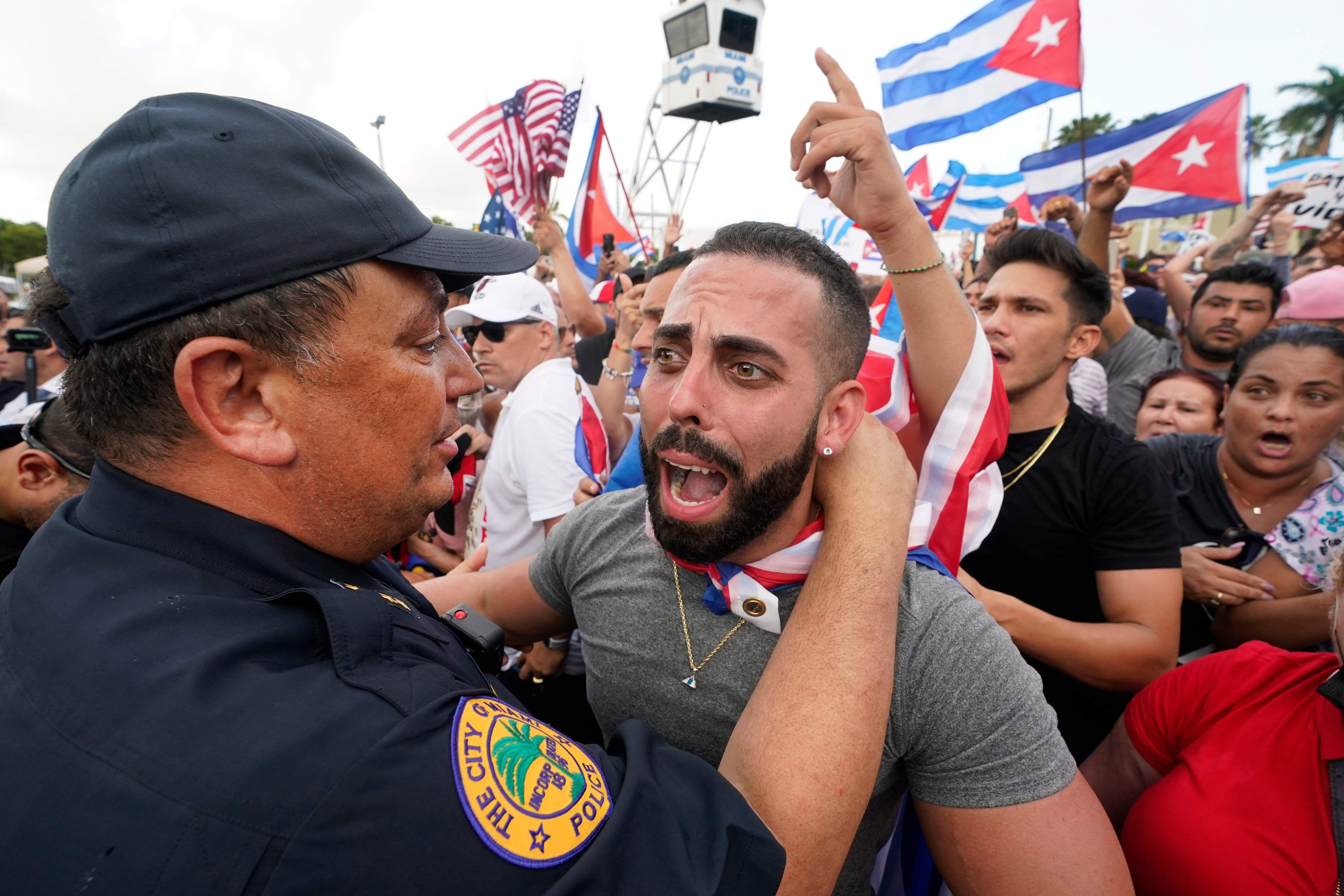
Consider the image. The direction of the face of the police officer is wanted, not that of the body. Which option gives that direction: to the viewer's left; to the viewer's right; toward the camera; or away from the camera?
to the viewer's right

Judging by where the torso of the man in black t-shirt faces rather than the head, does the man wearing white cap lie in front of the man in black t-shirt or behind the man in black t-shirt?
in front

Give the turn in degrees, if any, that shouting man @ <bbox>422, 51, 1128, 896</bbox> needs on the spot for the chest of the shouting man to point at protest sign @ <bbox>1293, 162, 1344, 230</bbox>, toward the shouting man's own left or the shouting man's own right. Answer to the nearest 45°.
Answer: approximately 180°

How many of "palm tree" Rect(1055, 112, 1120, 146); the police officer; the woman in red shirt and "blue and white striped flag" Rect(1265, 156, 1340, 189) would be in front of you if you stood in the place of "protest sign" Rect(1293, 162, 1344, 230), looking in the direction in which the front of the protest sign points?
2

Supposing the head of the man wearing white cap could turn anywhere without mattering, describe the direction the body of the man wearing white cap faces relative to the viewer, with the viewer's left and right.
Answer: facing to the left of the viewer

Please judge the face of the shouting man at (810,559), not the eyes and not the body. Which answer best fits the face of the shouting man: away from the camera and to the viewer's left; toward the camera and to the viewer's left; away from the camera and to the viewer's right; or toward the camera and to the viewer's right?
toward the camera and to the viewer's left

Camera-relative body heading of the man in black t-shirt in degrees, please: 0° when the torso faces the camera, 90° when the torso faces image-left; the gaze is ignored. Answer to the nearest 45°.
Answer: approximately 45°

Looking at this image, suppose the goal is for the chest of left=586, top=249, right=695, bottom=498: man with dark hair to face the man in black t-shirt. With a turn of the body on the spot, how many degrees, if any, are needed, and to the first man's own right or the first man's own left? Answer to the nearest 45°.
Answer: approximately 135° to the first man's own left

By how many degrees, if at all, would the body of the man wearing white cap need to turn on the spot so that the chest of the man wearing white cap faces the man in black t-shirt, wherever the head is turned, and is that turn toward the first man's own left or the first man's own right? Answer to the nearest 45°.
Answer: approximately 135° to the first man's own left
